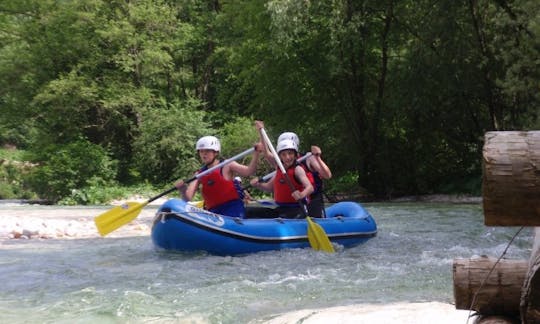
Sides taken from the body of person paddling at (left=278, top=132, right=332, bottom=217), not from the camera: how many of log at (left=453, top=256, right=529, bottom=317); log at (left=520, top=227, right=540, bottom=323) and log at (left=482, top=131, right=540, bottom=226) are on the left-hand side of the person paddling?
3

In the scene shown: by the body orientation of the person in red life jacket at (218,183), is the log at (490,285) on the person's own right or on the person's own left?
on the person's own left

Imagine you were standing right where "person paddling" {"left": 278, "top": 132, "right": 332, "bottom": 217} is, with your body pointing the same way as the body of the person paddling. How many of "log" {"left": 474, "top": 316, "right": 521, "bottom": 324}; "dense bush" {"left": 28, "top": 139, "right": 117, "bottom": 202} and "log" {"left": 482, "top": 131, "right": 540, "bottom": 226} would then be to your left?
2

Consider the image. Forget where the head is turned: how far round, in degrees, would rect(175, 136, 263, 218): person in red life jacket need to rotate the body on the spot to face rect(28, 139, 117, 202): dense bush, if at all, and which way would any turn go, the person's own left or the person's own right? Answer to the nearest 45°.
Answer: approximately 135° to the person's own right

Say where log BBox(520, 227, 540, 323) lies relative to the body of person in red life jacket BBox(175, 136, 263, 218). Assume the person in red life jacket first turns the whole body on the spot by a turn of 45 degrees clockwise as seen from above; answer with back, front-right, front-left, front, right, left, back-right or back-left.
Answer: left

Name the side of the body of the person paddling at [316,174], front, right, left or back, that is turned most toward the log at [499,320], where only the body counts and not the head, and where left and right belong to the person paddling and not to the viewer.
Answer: left

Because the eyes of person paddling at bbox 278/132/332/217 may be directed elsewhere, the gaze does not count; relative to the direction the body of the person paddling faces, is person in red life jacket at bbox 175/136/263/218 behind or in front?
in front

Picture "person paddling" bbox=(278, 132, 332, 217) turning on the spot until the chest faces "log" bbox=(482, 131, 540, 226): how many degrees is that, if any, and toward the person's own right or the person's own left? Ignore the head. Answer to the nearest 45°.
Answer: approximately 90° to the person's own left

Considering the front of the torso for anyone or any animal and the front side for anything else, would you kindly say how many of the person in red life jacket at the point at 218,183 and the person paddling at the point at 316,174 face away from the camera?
0

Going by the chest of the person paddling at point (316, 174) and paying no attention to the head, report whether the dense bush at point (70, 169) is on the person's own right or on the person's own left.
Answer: on the person's own right

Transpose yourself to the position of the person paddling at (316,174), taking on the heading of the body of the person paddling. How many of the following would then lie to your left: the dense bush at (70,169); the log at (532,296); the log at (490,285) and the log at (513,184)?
3

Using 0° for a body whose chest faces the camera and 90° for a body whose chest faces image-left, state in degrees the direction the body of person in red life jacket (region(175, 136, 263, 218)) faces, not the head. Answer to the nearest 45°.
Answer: approximately 45°
